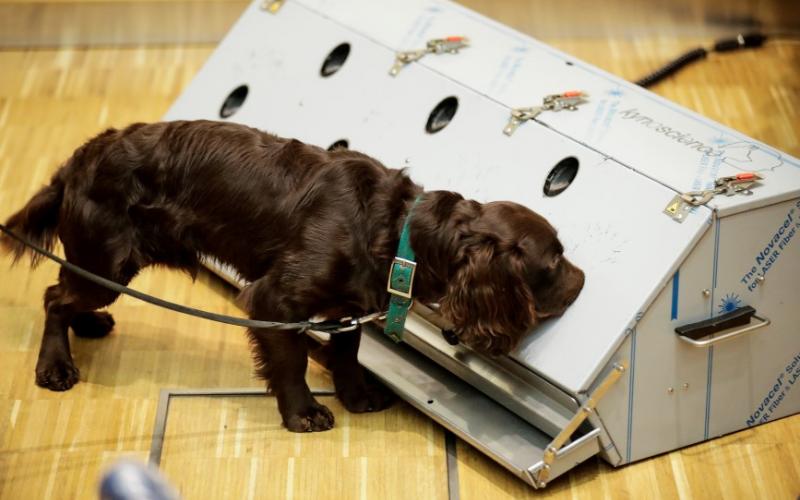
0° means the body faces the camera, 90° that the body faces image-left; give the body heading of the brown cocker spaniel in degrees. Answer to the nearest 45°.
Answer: approximately 270°

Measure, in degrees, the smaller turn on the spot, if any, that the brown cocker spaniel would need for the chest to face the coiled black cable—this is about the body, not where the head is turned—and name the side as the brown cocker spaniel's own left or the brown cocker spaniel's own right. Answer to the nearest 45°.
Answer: approximately 45° to the brown cocker spaniel's own left
